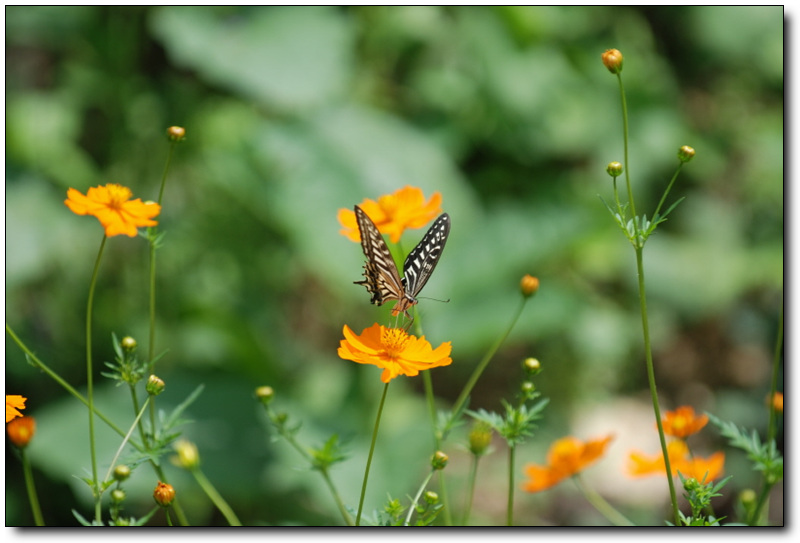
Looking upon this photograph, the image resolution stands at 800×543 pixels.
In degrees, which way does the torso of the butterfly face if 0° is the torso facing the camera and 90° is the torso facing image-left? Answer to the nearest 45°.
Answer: approximately 315°
